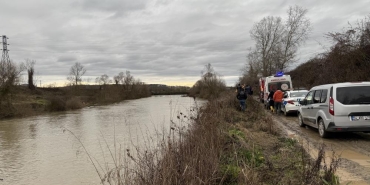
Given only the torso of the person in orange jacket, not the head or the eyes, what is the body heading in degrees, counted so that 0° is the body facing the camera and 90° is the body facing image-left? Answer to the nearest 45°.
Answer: approximately 180°

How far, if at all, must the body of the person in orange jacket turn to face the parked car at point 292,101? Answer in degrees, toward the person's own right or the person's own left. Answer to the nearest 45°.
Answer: approximately 135° to the person's own right

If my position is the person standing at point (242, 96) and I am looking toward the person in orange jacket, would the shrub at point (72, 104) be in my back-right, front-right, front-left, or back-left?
back-left

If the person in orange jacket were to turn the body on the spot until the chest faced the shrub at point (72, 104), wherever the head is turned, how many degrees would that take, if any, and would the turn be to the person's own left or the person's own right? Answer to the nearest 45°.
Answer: approximately 45° to the person's own left
